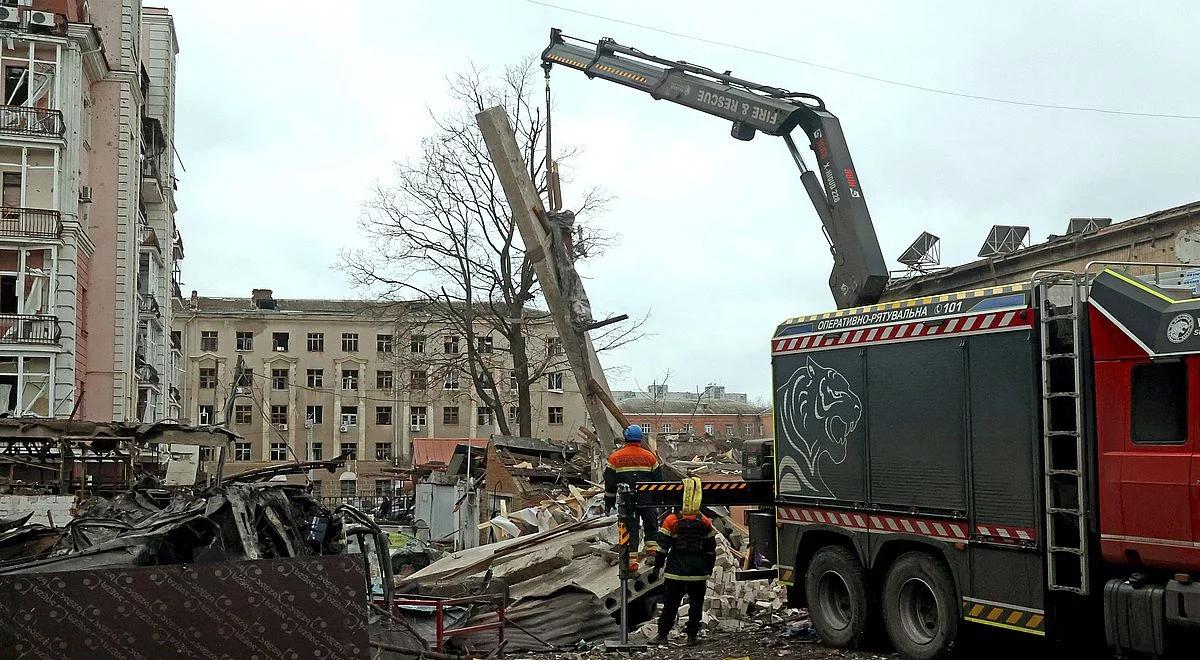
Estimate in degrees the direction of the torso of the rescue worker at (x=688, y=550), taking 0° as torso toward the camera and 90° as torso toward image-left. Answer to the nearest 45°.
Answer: approximately 180°

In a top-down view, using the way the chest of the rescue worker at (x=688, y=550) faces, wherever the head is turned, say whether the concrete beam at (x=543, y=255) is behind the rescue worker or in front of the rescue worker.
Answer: in front

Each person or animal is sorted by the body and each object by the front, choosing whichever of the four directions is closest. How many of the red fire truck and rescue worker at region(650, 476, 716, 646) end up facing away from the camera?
1

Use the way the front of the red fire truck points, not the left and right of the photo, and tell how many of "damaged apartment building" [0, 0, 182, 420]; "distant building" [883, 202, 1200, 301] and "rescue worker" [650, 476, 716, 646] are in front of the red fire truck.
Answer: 0

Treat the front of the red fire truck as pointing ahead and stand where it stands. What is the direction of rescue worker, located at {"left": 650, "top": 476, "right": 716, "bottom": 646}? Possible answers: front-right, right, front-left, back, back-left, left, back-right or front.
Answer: back

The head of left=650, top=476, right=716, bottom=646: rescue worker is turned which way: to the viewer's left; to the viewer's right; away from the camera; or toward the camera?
away from the camera

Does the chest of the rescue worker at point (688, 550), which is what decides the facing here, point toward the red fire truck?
no

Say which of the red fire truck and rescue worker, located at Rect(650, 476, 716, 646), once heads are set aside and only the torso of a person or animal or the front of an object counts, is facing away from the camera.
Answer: the rescue worker

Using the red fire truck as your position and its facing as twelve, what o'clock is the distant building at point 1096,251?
The distant building is roughly at 8 o'clock from the red fire truck.

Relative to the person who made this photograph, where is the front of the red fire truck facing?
facing the viewer and to the right of the viewer

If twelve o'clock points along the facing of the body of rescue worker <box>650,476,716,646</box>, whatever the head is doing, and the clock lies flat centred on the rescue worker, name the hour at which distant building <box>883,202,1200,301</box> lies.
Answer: The distant building is roughly at 1 o'clock from the rescue worker.

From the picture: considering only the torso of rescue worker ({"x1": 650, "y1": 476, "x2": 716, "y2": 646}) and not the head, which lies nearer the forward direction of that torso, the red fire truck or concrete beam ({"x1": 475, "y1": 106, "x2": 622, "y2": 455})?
the concrete beam

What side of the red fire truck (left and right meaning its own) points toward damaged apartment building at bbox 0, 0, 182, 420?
back
